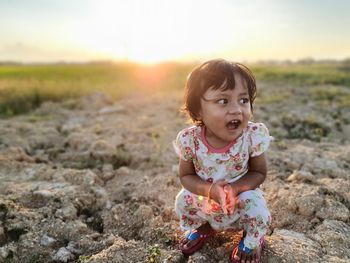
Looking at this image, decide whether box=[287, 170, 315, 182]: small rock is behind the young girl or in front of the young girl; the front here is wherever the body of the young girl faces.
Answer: behind

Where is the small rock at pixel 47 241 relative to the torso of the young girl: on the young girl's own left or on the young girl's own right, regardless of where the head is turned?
on the young girl's own right

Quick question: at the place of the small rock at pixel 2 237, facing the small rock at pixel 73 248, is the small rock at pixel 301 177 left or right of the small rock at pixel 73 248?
left

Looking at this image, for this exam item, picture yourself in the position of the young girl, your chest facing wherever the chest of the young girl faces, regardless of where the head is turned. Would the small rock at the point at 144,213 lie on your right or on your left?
on your right

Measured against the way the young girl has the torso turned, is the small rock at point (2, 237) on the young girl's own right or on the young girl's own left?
on the young girl's own right

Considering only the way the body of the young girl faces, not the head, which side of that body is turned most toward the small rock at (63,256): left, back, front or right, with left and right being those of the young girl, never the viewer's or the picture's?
right

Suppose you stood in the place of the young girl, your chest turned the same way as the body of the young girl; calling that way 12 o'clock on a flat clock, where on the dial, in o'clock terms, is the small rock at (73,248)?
The small rock is roughly at 3 o'clock from the young girl.

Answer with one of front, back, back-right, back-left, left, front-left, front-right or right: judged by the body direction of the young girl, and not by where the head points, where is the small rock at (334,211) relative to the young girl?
back-left

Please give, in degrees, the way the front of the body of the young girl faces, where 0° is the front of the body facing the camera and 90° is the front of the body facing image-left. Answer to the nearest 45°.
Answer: approximately 0°
